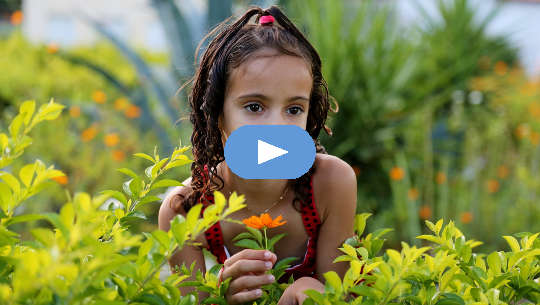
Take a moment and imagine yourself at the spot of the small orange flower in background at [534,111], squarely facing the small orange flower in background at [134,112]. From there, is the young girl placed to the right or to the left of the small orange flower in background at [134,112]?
left

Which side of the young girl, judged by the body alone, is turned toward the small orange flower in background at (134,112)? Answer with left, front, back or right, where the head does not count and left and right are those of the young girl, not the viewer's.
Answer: back

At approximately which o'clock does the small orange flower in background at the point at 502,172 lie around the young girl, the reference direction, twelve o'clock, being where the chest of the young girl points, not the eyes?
The small orange flower in background is roughly at 7 o'clock from the young girl.

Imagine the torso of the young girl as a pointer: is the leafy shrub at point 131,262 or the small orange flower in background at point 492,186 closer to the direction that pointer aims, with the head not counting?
the leafy shrub

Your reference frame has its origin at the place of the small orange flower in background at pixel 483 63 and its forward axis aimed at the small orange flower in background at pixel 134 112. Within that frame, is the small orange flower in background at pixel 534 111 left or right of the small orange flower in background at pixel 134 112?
left

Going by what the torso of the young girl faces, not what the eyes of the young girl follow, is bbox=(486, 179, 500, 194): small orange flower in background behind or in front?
behind

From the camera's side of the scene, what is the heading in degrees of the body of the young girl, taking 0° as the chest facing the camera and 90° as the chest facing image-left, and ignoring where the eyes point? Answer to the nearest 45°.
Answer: approximately 0°

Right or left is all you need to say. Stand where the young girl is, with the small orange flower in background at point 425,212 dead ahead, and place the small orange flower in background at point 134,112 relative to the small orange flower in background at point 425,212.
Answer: left
